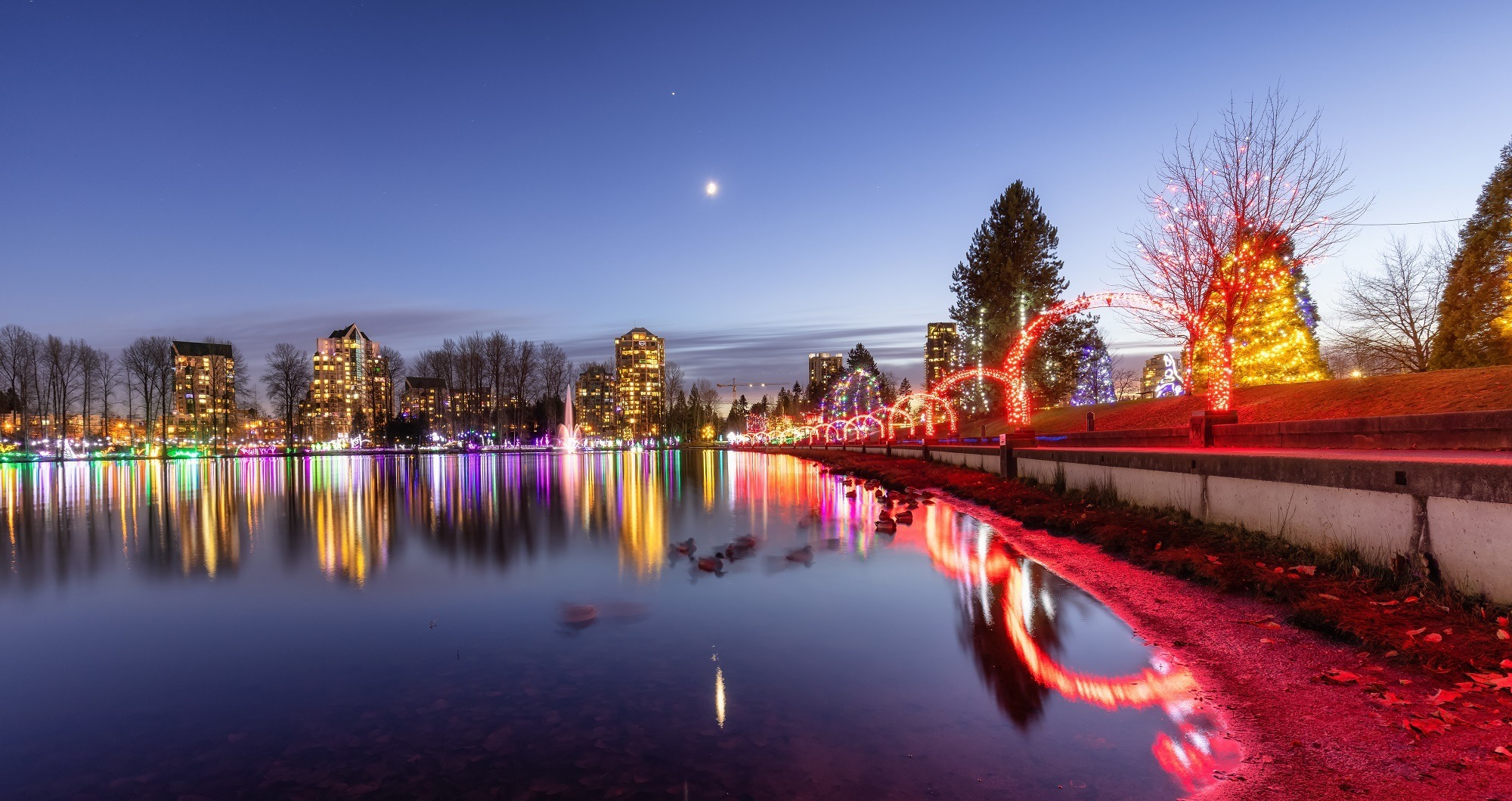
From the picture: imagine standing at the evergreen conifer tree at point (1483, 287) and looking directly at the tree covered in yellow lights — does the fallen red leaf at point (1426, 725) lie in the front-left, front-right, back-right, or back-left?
back-left
